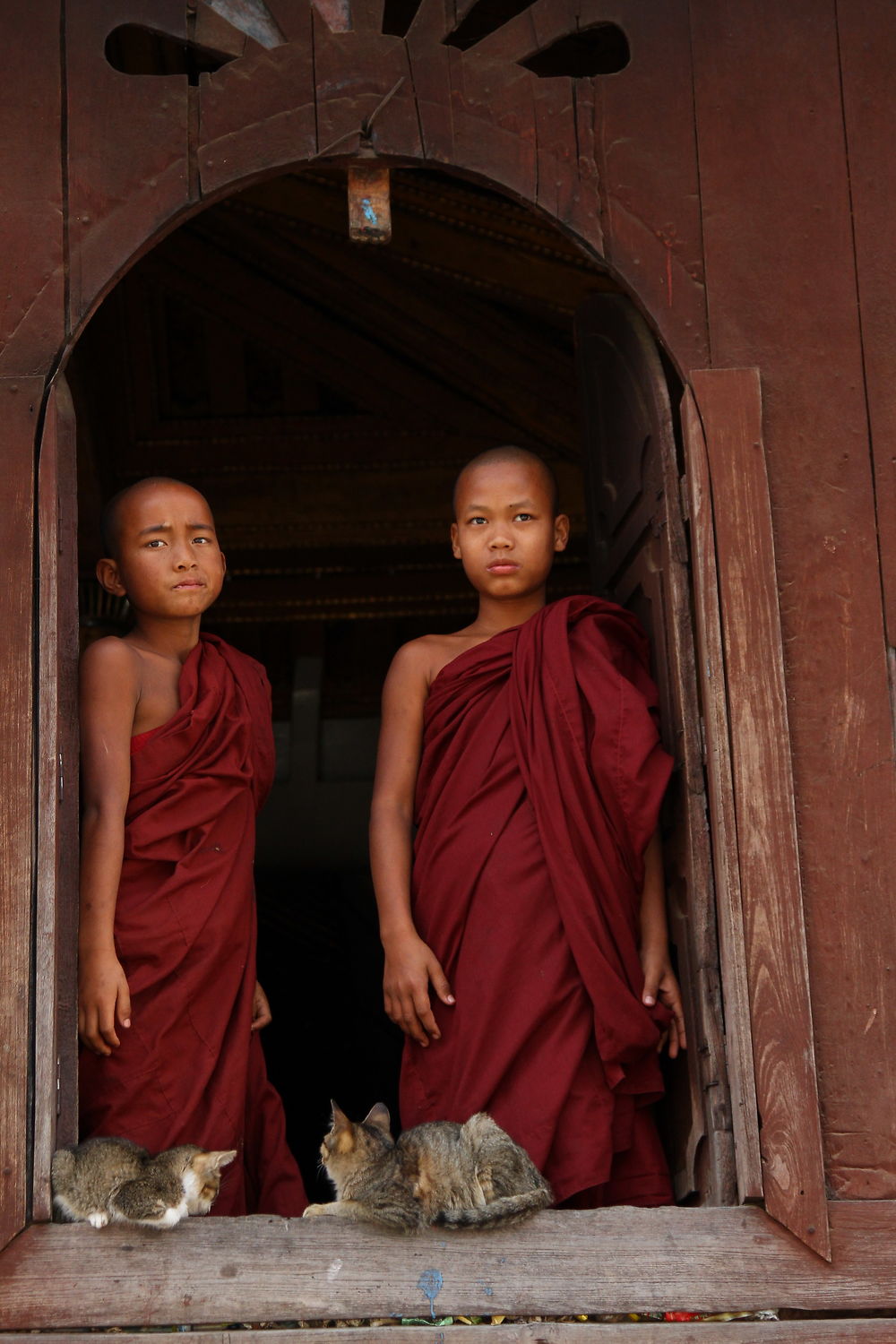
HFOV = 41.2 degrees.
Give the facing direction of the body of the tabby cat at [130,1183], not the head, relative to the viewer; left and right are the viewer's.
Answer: facing to the right of the viewer

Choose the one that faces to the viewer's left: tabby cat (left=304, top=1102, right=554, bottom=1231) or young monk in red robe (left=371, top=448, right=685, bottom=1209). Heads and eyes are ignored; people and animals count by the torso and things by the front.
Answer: the tabby cat

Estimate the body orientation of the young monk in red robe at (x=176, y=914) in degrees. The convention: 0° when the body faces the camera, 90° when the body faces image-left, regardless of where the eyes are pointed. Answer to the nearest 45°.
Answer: approximately 315°

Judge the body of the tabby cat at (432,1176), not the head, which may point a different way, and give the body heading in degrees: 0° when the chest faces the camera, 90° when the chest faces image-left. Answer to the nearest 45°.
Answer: approximately 90°

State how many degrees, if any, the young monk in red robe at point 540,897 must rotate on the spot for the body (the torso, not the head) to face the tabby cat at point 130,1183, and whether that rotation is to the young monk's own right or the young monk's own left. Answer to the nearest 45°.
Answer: approximately 45° to the young monk's own right

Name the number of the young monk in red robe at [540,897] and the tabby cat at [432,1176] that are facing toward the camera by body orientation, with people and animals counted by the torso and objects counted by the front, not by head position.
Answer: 1

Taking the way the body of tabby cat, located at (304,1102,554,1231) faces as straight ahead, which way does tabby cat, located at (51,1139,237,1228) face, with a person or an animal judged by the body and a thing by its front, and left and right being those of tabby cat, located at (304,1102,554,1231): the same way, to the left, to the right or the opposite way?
the opposite way

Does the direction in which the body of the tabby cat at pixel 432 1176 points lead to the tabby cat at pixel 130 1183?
yes

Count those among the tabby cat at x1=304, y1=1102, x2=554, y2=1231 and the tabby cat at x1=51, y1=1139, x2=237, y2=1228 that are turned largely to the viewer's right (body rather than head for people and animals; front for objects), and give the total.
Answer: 1

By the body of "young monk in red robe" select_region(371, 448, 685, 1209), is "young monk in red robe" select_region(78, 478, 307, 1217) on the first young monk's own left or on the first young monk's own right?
on the first young monk's own right

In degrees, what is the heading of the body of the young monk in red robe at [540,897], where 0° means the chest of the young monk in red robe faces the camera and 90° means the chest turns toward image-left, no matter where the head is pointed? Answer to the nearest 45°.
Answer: approximately 0°

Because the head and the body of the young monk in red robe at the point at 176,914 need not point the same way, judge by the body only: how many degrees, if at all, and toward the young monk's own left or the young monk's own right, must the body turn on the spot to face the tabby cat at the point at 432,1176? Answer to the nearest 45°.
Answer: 0° — they already face it

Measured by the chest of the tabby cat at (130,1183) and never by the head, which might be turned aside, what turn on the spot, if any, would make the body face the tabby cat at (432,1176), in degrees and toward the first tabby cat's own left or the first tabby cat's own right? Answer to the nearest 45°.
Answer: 0° — it already faces it
